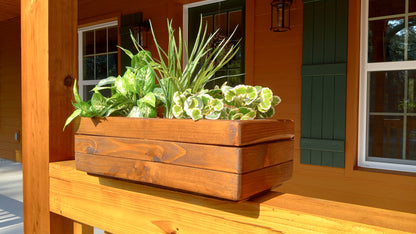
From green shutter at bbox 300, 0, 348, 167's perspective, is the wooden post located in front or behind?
in front

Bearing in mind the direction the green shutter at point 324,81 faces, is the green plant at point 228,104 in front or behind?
in front

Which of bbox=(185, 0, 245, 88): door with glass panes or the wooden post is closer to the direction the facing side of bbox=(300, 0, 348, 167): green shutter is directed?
the wooden post

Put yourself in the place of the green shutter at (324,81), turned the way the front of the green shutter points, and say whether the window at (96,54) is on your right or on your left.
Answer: on your right

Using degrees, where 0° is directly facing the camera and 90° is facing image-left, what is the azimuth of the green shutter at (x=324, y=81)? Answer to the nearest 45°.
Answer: approximately 45°

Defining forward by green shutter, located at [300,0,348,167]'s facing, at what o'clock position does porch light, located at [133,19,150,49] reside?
The porch light is roughly at 2 o'clock from the green shutter.

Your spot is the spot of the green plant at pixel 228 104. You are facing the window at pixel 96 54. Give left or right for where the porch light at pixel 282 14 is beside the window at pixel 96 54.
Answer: right
